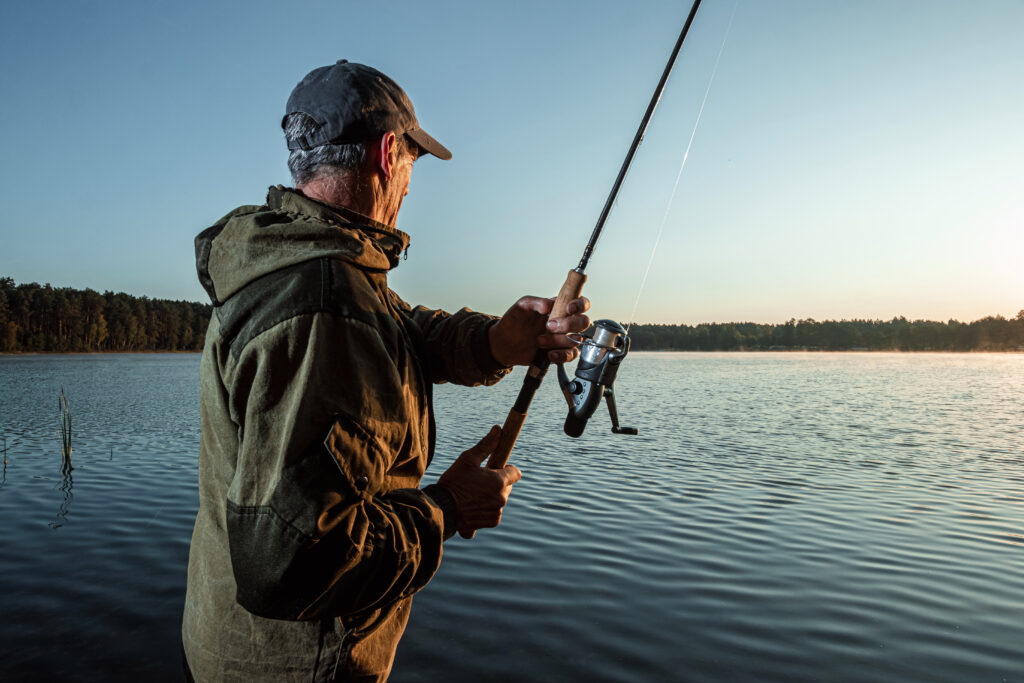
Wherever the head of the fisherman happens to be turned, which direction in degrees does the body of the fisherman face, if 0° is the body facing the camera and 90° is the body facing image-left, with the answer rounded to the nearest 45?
approximately 225°

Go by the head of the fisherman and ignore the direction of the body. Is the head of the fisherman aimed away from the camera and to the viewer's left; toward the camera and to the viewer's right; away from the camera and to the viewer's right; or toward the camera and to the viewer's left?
away from the camera and to the viewer's right
